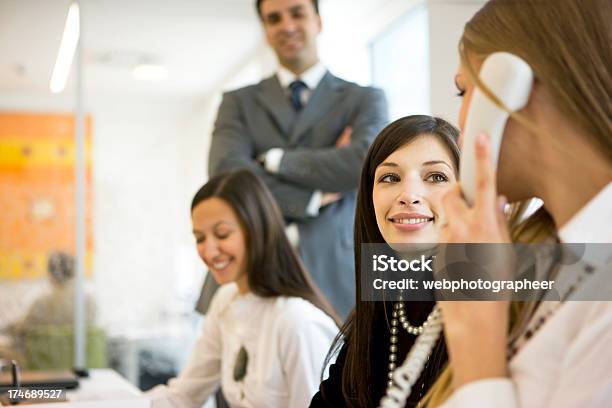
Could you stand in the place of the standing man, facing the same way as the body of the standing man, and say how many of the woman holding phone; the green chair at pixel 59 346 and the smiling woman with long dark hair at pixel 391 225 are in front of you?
2

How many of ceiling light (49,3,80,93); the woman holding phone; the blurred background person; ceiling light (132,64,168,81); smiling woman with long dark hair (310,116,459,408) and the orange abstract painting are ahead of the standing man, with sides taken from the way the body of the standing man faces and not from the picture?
2

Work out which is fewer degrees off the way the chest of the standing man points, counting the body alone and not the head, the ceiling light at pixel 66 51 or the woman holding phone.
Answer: the woman holding phone

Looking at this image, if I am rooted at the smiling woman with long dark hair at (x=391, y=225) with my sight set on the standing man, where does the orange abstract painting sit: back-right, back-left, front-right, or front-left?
front-left

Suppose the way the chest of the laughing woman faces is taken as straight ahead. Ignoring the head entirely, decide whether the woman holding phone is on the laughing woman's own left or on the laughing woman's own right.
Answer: on the laughing woman's own left

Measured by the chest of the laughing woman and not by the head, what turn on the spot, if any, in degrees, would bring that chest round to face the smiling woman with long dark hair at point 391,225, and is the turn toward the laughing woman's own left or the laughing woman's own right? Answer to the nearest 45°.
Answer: approximately 45° to the laughing woman's own left

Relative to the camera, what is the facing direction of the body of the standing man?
toward the camera

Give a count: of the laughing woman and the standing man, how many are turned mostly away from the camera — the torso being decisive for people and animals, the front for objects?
0

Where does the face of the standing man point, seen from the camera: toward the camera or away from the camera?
toward the camera

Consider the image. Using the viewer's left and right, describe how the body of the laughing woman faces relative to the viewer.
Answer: facing the viewer and to the left of the viewer

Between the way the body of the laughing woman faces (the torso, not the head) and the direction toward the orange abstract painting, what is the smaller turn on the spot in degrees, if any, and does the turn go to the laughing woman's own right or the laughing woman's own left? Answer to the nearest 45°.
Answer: approximately 90° to the laughing woman's own right

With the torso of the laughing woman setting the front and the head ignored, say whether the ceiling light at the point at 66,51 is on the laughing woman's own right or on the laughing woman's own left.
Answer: on the laughing woman's own right

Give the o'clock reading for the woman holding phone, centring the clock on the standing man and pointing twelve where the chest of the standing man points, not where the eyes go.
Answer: The woman holding phone is roughly at 12 o'clock from the standing man.

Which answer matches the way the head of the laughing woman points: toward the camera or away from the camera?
toward the camera
